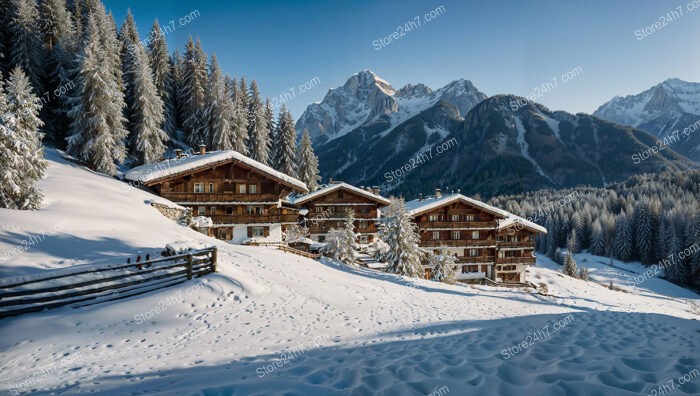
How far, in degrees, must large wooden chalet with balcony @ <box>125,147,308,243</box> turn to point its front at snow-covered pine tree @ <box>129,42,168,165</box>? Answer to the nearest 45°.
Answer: approximately 135° to its right

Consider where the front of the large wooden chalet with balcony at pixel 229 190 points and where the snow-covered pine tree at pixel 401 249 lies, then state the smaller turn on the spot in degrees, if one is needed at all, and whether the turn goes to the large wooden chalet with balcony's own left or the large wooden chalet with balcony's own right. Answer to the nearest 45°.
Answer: approximately 45° to the large wooden chalet with balcony's own left

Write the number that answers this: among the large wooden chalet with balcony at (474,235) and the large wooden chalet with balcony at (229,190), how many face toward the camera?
2

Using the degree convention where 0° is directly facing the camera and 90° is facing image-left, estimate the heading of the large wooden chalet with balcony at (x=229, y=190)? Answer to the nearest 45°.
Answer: approximately 0°

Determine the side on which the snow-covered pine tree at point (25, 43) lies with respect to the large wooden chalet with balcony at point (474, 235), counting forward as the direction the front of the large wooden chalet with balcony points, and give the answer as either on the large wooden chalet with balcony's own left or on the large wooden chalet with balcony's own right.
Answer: on the large wooden chalet with balcony's own right

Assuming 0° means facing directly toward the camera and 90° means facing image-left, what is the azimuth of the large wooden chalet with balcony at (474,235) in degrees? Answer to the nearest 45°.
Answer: approximately 0°

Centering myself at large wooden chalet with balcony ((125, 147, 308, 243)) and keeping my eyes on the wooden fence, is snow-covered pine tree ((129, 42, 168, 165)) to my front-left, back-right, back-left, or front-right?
back-right

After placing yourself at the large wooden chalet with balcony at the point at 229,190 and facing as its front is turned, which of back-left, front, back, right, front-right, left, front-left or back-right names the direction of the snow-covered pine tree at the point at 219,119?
back
